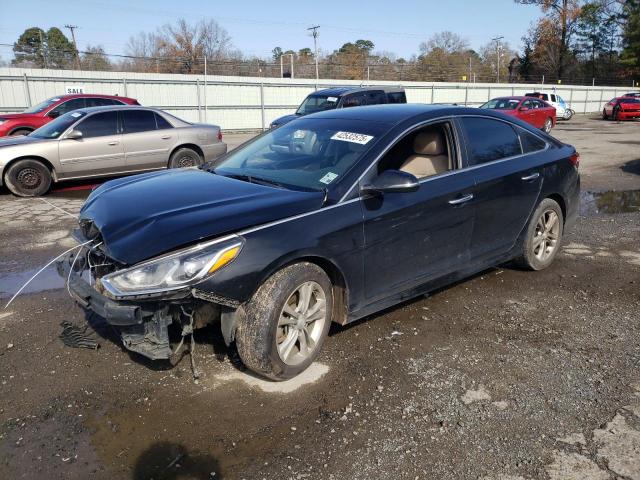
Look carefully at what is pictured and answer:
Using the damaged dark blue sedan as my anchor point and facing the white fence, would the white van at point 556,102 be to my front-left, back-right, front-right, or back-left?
front-right

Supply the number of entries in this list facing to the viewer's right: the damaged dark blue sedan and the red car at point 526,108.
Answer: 0

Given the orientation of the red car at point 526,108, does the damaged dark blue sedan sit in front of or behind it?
in front

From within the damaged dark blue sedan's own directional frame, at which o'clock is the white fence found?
The white fence is roughly at 4 o'clock from the damaged dark blue sedan.

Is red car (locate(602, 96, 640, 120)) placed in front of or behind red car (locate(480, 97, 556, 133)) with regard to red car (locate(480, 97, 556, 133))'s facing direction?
behind

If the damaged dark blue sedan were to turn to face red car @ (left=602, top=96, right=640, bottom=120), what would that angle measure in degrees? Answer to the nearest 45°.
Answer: approximately 180°

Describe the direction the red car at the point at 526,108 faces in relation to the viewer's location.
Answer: facing the viewer and to the left of the viewer

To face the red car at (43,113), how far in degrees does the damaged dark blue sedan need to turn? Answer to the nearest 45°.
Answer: approximately 90° to its right

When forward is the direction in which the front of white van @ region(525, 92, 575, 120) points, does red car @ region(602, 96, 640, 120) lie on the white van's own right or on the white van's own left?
on the white van's own left

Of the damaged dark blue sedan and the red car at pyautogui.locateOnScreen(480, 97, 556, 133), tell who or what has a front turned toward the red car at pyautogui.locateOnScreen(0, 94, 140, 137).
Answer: the red car at pyautogui.locateOnScreen(480, 97, 556, 133)

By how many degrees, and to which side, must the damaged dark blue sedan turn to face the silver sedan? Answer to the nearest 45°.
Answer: approximately 90° to its right

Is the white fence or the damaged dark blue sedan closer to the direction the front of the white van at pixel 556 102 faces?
the damaged dark blue sedan
